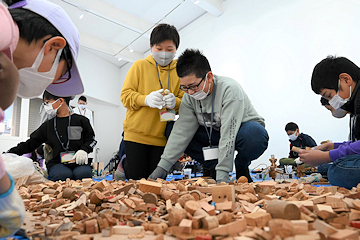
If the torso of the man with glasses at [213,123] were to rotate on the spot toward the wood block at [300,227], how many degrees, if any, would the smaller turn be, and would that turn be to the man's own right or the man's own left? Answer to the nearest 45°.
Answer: approximately 45° to the man's own left

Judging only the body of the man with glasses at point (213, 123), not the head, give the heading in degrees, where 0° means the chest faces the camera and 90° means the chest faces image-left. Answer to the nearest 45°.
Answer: approximately 45°

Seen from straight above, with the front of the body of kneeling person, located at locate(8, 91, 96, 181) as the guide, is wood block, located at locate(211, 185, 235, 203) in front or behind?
in front

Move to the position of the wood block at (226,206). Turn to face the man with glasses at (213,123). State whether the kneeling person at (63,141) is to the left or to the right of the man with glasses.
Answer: left

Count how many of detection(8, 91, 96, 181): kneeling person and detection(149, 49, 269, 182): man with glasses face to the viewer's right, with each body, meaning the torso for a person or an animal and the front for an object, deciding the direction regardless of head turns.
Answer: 0

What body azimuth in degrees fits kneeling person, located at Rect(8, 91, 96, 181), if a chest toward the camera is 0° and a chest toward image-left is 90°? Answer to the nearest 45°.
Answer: approximately 0°

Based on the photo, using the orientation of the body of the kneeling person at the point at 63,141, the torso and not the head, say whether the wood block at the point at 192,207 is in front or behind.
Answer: in front

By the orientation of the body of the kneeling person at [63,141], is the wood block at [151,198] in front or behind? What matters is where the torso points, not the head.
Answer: in front

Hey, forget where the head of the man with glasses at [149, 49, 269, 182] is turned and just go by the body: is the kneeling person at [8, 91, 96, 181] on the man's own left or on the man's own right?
on the man's own right
